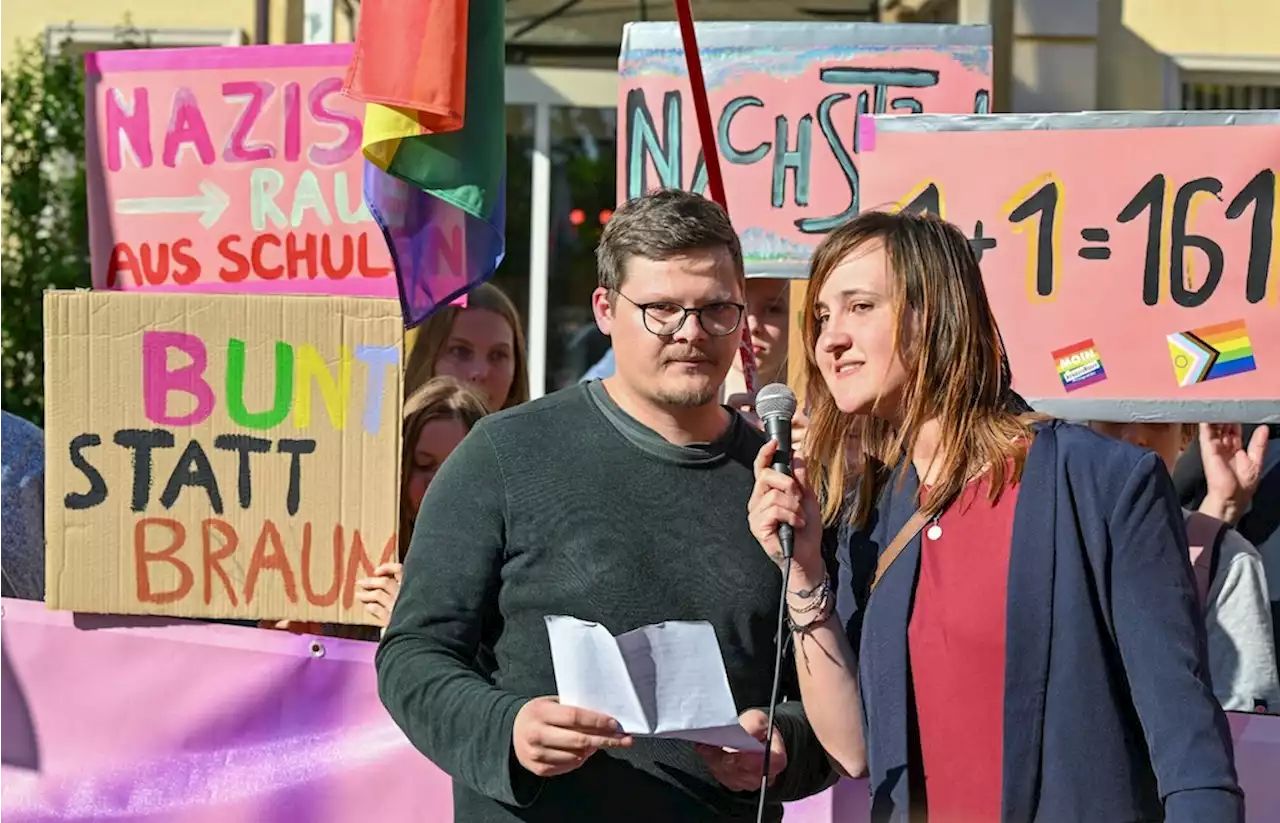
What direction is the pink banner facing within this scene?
toward the camera

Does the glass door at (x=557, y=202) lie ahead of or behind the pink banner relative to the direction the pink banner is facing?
behind

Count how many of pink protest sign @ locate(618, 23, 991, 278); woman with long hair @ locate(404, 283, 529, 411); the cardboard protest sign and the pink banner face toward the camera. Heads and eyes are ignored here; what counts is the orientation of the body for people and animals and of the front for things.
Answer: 4

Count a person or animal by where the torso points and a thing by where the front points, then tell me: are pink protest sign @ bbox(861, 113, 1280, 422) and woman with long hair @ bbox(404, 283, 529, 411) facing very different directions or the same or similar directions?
same or similar directions

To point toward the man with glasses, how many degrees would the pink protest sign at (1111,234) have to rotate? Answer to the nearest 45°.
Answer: approximately 45° to its right

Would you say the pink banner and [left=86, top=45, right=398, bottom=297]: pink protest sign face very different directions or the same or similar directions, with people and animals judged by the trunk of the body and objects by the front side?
same or similar directions

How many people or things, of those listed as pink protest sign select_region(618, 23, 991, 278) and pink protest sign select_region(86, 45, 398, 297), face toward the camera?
2

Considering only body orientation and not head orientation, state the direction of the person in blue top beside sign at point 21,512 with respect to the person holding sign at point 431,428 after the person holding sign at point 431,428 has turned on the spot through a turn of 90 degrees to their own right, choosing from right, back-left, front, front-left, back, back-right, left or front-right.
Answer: front

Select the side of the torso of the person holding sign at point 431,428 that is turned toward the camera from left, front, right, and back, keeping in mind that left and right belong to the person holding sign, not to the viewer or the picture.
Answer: front

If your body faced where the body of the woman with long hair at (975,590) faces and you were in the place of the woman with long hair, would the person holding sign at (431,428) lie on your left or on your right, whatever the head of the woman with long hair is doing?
on your right

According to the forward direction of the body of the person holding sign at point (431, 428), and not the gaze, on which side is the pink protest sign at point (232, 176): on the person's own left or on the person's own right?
on the person's own right

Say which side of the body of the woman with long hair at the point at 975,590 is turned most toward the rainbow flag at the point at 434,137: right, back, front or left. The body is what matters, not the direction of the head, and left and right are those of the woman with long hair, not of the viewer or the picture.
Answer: right

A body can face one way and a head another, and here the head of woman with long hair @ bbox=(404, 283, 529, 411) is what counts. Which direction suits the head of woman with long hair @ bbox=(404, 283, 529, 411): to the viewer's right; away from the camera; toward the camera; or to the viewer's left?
toward the camera

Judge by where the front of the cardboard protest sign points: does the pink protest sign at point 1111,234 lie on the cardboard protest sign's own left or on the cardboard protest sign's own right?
on the cardboard protest sign's own left

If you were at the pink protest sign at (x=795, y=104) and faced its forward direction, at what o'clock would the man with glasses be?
The man with glasses is roughly at 12 o'clock from the pink protest sign.

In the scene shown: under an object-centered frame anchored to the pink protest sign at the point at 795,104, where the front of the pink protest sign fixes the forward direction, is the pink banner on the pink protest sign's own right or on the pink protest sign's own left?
on the pink protest sign's own right
